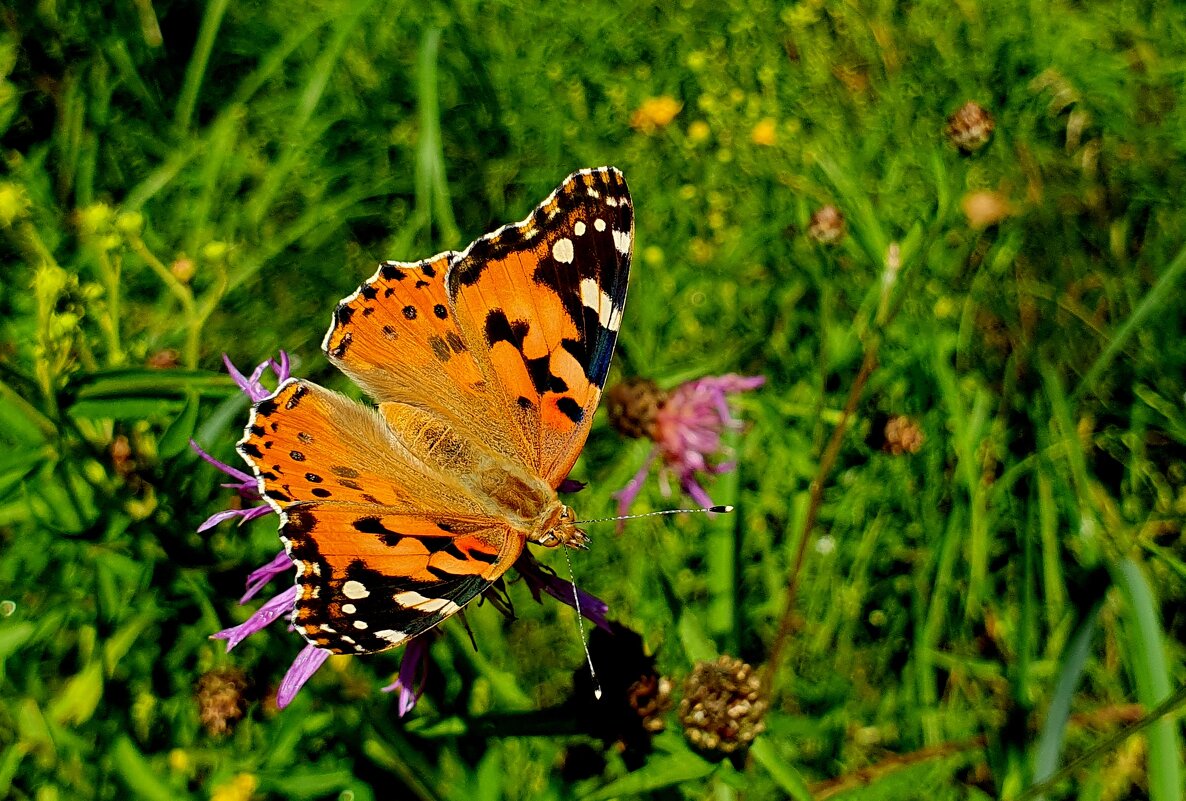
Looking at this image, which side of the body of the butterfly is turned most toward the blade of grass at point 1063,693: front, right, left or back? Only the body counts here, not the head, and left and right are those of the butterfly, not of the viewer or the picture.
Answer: front

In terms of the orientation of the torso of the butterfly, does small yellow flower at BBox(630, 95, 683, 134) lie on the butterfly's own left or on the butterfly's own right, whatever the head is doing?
on the butterfly's own left

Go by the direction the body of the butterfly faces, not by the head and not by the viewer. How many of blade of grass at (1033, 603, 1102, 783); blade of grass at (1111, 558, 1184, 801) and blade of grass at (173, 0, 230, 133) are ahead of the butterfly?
2

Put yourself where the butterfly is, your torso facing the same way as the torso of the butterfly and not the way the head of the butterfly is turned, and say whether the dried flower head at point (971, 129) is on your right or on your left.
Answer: on your left

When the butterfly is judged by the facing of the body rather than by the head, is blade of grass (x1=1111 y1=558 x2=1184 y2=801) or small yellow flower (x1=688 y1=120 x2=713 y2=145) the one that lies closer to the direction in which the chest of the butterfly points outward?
the blade of grass

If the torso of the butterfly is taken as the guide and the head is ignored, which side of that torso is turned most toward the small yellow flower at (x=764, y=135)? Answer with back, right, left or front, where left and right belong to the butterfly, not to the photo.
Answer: left

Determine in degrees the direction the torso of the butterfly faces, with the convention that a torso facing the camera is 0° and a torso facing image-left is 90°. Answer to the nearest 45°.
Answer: approximately 315°

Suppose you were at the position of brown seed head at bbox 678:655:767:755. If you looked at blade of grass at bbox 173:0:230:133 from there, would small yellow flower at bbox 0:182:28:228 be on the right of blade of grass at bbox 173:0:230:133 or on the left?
left

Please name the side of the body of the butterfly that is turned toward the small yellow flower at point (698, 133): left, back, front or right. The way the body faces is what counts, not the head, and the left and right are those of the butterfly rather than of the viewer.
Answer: left
